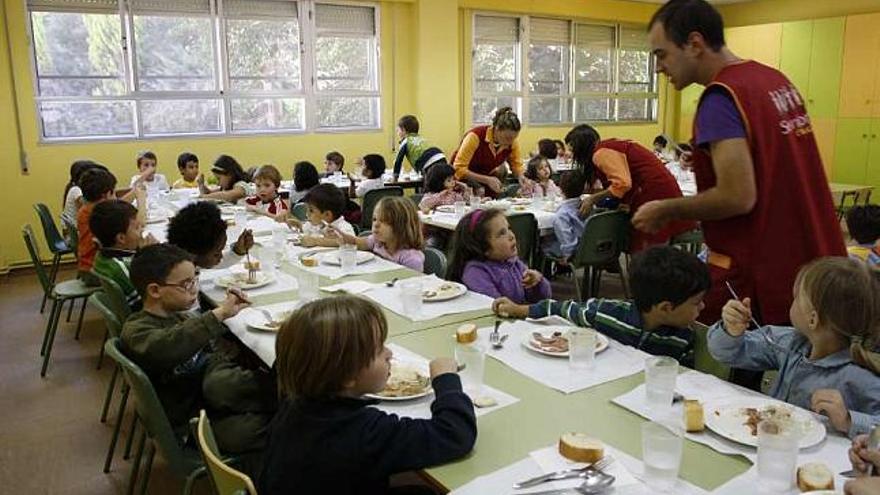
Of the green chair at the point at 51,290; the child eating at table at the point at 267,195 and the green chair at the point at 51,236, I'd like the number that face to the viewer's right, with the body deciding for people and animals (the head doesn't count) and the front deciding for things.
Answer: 2

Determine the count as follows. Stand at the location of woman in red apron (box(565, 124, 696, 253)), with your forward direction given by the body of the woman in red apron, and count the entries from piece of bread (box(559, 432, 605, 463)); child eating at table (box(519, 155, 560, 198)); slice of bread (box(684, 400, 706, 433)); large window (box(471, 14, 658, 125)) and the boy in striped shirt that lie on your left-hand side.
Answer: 3

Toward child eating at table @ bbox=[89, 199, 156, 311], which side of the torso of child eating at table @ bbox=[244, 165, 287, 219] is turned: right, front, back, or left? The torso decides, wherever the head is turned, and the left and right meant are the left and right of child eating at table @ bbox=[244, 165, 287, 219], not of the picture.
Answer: front

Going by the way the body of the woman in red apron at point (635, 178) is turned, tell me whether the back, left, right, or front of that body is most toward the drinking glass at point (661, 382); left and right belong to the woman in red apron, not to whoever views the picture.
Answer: left

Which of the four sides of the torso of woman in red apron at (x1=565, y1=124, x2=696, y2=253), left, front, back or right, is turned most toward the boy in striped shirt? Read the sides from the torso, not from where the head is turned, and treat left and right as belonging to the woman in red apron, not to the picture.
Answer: left

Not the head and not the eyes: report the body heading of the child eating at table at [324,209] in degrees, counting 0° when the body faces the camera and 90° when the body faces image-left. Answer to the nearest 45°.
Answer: approximately 45°

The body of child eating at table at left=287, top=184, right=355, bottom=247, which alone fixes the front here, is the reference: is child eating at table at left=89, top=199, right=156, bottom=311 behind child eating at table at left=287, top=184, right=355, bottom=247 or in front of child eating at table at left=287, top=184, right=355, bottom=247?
in front

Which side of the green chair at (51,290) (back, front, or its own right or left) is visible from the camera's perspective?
right

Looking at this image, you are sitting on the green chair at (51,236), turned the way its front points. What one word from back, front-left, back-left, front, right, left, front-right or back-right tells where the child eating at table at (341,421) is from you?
right

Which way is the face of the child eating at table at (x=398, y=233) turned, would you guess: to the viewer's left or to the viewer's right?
to the viewer's left

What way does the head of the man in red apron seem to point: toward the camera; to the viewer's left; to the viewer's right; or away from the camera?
to the viewer's left

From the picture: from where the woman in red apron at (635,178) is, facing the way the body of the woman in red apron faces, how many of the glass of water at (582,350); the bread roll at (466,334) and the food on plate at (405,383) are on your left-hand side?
3

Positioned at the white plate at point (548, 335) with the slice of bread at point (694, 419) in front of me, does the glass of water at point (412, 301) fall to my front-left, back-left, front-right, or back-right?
back-right

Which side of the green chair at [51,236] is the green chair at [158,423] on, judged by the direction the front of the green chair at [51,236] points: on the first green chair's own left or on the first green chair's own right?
on the first green chair's own right

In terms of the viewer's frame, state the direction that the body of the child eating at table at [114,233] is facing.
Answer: to the viewer's right

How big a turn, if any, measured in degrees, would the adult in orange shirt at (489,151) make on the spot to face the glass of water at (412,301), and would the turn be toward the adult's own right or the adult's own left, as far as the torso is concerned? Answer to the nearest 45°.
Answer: approximately 45° to the adult's own right

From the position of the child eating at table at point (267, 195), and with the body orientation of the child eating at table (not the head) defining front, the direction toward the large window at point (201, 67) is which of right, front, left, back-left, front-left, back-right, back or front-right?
back-right

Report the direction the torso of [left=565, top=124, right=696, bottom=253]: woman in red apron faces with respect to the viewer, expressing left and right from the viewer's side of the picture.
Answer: facing to the left of the viewer
